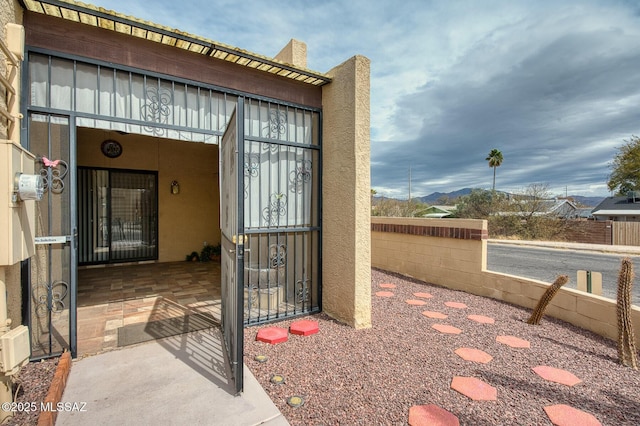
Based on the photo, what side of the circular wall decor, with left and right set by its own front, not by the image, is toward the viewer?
front

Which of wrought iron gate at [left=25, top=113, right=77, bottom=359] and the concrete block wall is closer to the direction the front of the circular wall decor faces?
the wrought iron gate

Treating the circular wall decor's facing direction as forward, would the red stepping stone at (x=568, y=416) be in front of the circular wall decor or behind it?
in front

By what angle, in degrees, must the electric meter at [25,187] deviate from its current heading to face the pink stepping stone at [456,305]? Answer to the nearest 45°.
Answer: approximately 45° to its left

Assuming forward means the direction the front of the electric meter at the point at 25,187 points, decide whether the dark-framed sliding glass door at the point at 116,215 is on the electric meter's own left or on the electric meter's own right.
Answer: on the electric meter's own left

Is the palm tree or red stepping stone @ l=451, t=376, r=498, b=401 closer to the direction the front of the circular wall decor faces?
the red stepping stone

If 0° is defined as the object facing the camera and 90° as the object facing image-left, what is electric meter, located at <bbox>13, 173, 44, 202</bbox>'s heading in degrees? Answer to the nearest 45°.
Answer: approximately 315°

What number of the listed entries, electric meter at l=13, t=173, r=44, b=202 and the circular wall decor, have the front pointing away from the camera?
0

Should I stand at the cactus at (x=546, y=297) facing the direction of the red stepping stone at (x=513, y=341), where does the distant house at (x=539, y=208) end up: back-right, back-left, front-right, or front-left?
back-right

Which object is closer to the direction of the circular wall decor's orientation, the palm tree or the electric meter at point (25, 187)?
the electric meter

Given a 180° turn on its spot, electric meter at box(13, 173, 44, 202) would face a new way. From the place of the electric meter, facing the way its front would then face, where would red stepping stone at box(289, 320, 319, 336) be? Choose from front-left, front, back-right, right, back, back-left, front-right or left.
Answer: back-right

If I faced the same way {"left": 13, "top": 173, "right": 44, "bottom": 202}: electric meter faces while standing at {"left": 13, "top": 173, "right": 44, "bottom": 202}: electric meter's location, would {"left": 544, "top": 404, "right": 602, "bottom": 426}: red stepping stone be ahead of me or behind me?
ahead

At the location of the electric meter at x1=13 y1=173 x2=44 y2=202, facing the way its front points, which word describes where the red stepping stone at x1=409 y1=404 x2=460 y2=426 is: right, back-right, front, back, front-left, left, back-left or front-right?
front

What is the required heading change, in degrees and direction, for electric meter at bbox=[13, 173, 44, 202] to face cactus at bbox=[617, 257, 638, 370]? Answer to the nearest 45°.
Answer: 0° — it already faces it
